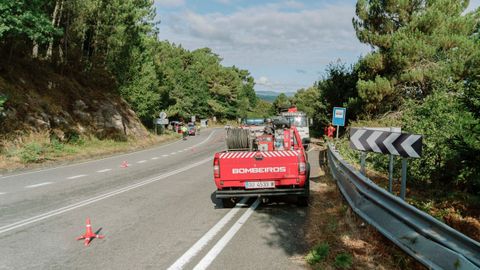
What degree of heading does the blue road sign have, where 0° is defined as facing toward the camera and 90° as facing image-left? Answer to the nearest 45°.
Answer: approximately 0°

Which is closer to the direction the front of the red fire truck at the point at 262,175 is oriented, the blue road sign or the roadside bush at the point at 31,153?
the blue road sign

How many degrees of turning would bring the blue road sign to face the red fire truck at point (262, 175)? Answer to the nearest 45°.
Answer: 0° — it already faces it

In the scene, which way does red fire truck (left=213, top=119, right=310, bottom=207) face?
away from the camera

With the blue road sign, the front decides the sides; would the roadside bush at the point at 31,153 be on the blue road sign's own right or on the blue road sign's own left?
on the blue road sign's own right

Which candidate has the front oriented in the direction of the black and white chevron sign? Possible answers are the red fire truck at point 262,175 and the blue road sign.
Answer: the blue road sign

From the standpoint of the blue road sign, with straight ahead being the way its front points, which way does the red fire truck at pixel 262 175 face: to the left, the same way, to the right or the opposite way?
the opposite way

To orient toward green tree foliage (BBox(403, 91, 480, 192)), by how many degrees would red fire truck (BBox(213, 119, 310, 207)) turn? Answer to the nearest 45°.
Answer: approximately 45° to its right
